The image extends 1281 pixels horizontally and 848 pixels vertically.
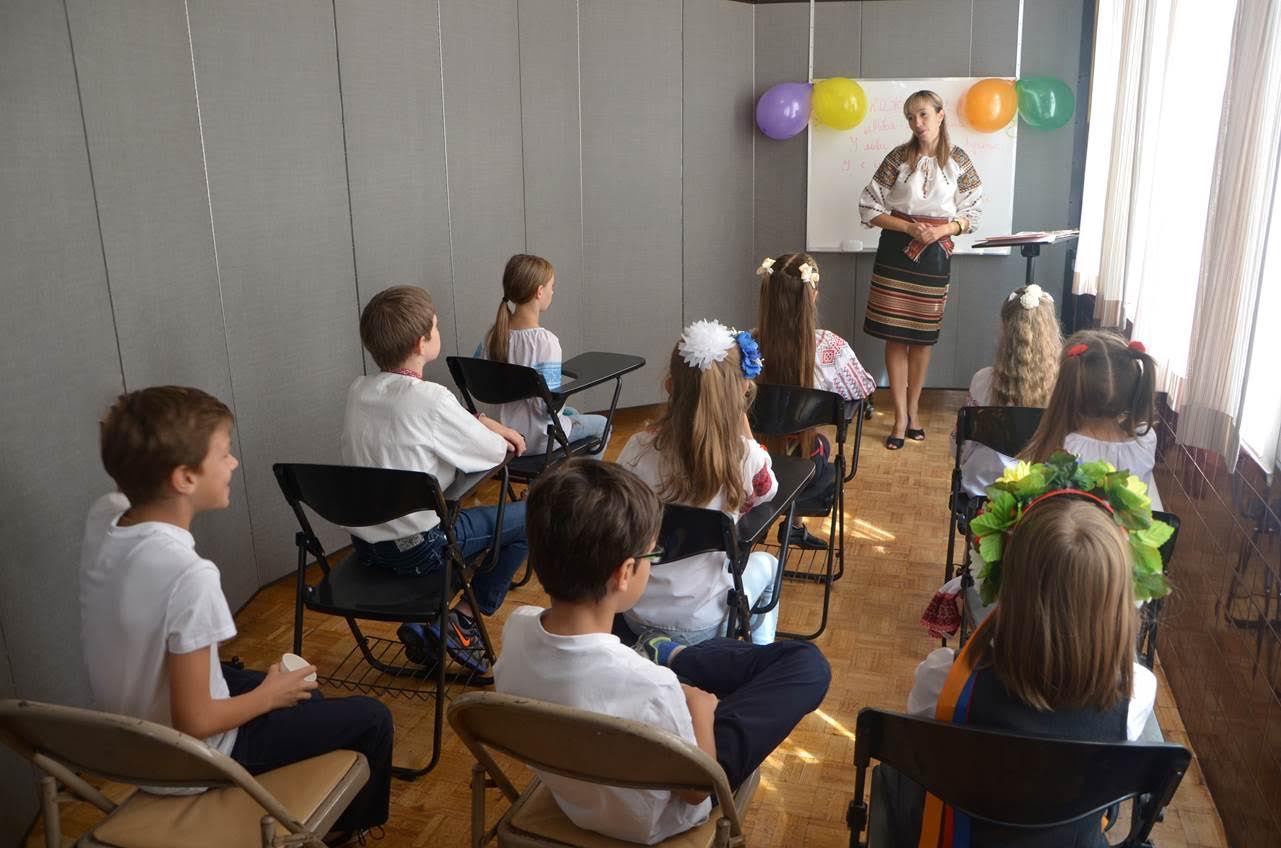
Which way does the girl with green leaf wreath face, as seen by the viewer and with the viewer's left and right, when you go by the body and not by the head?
facing away from the viewer

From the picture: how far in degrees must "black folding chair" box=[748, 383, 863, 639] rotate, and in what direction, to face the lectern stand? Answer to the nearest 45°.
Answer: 0° — it already faces it

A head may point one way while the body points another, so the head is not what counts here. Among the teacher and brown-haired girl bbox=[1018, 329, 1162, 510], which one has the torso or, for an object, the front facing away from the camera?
the brown-haired girl

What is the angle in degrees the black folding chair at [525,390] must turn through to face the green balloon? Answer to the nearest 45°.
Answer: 0° — it already faces it

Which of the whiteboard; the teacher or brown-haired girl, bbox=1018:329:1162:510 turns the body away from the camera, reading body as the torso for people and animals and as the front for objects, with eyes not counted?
the brown-haired girl

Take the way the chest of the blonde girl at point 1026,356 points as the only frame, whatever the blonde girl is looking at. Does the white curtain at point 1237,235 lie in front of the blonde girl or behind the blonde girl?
behind

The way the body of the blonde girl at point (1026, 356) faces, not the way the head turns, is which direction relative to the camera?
away from the camera

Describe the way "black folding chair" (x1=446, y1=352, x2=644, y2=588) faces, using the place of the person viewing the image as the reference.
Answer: facing away from the viewer and to the right of the viewer

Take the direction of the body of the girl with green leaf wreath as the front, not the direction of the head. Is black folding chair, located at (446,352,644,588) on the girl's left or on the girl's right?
on the girl's left

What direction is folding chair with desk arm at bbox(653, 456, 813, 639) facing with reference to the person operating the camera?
facing away from the viewer and to the right of the viewer

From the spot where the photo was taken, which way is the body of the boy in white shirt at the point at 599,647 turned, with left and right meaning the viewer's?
facing away from the viewer and to the right of the viewer

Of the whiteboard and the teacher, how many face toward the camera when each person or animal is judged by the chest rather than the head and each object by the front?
2

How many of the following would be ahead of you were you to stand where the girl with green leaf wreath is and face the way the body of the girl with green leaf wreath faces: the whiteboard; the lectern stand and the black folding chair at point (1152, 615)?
3

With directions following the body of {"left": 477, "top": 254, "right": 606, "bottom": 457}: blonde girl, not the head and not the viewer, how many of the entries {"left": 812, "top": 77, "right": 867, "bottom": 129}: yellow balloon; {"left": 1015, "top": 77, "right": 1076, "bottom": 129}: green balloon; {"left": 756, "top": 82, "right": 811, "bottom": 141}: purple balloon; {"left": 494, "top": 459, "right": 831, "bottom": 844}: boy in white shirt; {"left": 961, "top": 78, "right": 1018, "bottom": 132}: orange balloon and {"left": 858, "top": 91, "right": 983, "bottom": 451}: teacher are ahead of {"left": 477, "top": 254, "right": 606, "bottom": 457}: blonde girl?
5

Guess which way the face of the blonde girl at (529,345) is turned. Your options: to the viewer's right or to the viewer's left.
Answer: to the viewer's right
